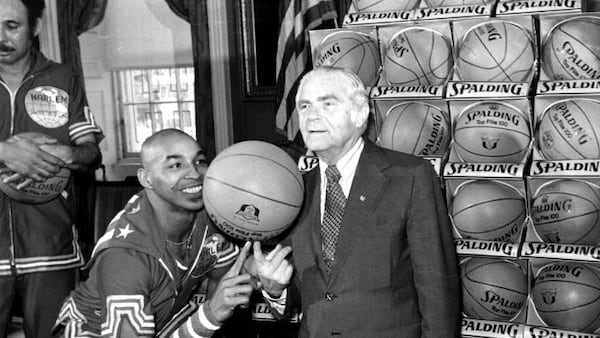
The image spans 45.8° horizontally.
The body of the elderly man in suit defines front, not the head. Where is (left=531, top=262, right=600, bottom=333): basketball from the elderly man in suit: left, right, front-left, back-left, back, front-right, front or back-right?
back

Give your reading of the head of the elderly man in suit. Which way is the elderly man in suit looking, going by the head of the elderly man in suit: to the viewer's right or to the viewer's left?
to the viewer's left

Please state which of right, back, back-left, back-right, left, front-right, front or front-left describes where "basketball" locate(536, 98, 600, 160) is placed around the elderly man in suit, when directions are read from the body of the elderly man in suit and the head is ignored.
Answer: back

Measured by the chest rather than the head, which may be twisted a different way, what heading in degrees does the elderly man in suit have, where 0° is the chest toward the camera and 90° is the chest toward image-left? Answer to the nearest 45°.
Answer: approximately 45°

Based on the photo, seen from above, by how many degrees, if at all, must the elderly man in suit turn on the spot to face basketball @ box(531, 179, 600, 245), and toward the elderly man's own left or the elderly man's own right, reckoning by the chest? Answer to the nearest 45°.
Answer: approximately 180°

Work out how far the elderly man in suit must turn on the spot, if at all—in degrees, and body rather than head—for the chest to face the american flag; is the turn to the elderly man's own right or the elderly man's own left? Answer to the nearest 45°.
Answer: approximately 135° to the elderly man's own right

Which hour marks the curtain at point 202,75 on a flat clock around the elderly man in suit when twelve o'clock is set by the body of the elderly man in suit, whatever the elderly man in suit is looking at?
The curtain is roughly at 4 o'clock from the elderly man in suit.

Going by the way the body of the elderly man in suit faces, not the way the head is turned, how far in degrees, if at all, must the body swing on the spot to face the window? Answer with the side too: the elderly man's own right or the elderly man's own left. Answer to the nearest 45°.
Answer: approximately 135° to the elderly man's own right
